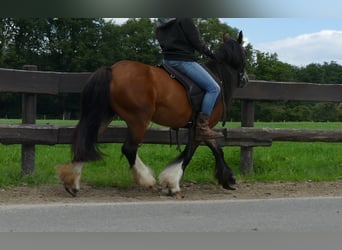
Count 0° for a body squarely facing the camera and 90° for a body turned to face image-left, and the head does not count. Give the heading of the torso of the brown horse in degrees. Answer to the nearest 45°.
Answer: approximately 270°

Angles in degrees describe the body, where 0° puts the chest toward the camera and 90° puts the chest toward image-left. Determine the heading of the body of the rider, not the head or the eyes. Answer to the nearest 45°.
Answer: approximately 270°
